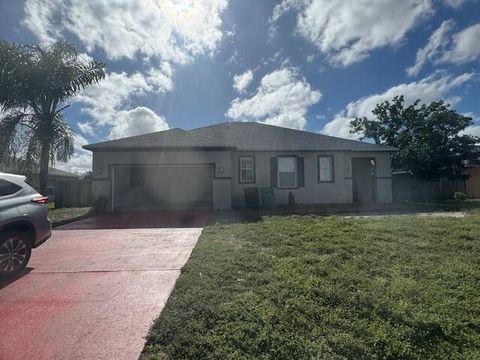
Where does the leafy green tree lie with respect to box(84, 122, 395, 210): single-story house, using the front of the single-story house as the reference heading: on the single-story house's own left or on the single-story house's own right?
on the single-story house's own left

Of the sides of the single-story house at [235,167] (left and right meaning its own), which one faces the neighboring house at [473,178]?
left

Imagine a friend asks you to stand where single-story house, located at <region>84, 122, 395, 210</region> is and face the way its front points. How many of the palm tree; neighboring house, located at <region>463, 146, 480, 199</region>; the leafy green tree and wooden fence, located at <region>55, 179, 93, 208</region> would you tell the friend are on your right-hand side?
2

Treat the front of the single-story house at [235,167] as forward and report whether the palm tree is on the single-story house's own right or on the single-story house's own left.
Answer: on the single-story house's own right

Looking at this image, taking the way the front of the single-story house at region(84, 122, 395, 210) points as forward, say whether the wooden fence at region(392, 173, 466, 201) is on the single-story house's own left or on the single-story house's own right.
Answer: on the single-story house's own left

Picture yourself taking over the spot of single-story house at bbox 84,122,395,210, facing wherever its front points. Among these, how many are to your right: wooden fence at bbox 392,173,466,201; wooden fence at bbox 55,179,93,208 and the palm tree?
2

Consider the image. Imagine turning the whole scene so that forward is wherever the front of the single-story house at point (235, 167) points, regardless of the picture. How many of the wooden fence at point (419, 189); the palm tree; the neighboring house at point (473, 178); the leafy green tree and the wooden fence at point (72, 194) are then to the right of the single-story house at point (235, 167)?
2

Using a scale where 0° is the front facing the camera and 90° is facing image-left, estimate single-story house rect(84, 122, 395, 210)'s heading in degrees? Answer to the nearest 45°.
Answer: approximately 0°
